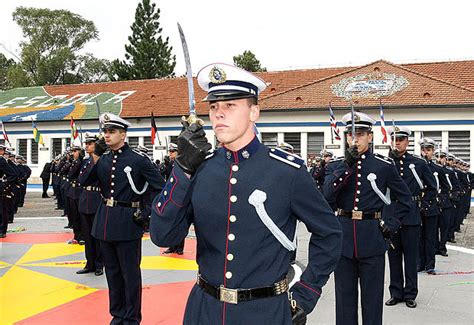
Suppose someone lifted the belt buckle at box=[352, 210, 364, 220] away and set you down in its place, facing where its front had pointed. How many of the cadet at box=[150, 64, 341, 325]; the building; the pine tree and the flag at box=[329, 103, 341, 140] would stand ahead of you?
1

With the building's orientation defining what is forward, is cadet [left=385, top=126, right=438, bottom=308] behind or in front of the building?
in front

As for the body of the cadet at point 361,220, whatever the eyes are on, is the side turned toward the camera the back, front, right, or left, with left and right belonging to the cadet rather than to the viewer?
front

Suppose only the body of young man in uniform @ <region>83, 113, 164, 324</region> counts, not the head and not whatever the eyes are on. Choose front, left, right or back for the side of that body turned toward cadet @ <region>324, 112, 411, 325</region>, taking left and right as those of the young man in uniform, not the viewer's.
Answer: left

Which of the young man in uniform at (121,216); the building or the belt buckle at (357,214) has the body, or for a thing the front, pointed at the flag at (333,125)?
the building

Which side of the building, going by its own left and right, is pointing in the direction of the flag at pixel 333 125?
front

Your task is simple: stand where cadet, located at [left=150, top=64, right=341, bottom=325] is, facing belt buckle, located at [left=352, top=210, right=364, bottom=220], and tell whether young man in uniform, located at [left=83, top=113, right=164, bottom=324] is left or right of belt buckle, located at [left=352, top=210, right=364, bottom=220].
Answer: left

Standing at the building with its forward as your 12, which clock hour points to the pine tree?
The pine tree is roughly at 5 o'clock from the building.

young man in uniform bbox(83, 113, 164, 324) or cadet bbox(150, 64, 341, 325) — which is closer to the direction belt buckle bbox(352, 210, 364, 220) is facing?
the cadet

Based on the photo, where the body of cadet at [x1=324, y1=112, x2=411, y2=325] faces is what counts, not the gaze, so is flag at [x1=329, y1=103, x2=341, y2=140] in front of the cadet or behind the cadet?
behind

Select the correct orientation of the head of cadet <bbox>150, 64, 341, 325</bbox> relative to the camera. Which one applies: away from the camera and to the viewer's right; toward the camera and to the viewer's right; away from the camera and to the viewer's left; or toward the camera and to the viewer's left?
toward the camera and to the viewer's left

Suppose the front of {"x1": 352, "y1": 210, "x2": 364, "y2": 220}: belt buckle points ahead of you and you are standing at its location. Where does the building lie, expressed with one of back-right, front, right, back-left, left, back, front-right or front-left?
back

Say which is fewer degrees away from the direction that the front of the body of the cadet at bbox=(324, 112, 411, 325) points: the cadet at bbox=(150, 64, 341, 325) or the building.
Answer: the cadet

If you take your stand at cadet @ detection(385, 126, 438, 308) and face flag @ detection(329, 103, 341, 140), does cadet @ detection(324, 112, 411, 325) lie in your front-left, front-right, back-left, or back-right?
back-left

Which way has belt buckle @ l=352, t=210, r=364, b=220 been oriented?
toward the camera

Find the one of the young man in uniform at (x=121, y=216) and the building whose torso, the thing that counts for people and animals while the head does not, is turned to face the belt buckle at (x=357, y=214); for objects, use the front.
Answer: the building

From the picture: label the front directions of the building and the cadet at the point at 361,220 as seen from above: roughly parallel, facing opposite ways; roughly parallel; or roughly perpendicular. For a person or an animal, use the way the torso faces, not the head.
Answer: roughly parallel

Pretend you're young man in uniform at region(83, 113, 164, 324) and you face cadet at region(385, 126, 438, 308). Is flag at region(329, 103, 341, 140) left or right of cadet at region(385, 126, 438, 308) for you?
left

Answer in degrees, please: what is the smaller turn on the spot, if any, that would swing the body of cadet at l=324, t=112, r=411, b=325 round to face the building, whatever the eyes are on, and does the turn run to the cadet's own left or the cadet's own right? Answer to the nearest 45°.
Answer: approximately 180°
